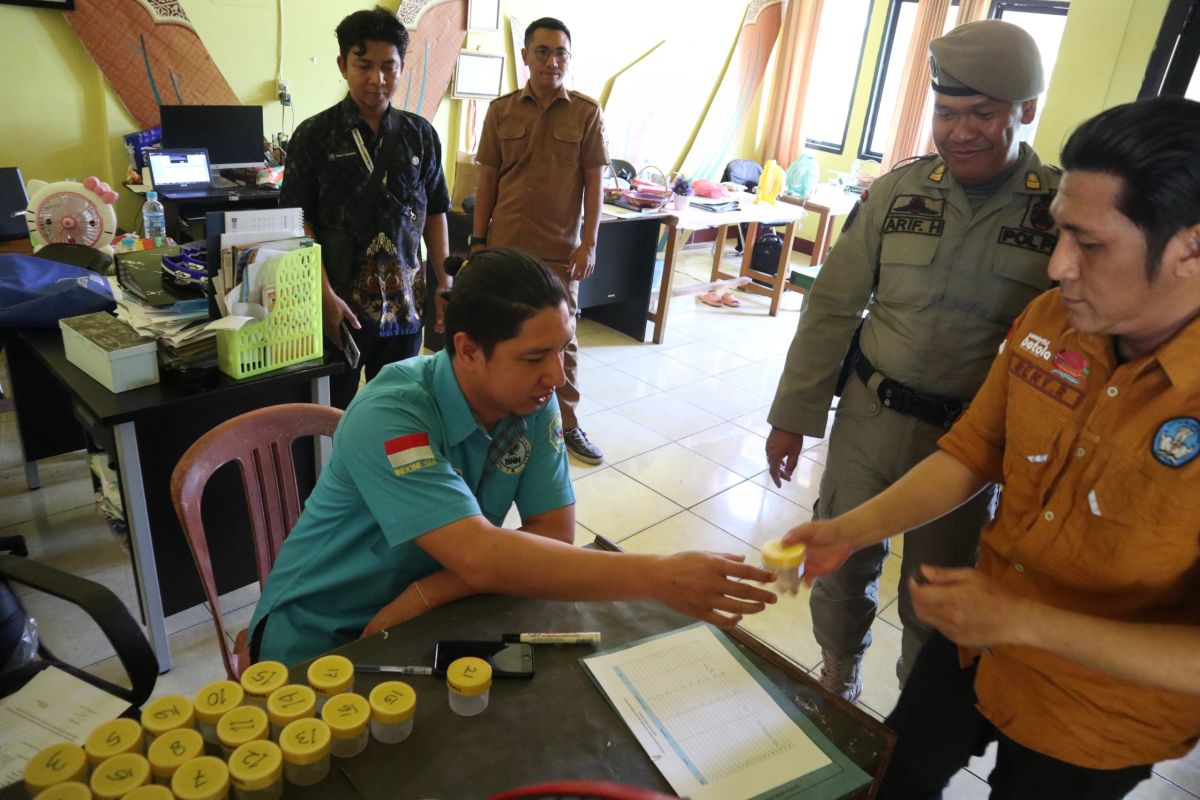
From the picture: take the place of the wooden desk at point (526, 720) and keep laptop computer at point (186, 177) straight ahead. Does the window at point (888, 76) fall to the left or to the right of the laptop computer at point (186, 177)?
right

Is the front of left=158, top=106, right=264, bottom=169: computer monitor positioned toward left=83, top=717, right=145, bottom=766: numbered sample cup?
yes

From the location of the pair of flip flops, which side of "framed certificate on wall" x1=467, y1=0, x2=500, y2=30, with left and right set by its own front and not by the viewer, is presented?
left

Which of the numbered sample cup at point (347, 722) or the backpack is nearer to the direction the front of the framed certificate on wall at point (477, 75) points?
the numbered sample cup

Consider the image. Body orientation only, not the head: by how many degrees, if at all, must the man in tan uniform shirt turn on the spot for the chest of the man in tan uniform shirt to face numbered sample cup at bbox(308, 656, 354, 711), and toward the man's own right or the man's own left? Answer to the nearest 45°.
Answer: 0° — they already face it

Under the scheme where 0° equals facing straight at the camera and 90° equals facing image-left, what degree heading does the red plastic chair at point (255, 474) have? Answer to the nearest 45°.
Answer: approximately 315°

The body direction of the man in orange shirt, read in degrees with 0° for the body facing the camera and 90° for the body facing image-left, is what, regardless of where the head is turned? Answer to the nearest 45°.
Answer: approximately 45°

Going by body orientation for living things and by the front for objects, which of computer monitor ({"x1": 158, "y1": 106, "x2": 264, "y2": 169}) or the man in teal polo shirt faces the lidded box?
the computer monitor

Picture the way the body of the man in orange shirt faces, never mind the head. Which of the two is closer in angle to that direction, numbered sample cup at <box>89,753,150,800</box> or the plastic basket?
the numbered sample cup

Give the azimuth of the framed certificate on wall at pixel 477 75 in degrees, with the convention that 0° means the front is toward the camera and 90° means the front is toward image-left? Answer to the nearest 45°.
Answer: approximately 0°

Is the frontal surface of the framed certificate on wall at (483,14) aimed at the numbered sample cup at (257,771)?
yes

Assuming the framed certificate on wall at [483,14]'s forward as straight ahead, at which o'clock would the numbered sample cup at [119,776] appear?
The numbered sample cup is roughly at 12 o'clock from the framed certificate on wall.

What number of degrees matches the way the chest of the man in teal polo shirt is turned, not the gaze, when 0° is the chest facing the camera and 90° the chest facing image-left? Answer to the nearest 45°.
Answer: approximately 315°

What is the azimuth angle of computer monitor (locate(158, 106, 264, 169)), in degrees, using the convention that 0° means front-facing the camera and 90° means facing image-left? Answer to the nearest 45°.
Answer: approximately 0°

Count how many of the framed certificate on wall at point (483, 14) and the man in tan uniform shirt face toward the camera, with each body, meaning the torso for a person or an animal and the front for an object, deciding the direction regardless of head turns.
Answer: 2
